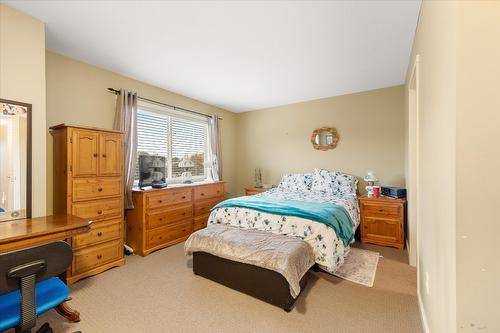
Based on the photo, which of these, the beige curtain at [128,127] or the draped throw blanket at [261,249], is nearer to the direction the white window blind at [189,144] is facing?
the draped throw blanket

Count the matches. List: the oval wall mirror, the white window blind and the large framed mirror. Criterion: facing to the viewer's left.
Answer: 0

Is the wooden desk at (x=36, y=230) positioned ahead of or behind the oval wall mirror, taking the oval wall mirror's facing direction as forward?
ahead

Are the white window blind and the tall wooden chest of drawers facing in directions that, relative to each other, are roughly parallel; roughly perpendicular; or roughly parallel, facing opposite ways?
roughly parallel

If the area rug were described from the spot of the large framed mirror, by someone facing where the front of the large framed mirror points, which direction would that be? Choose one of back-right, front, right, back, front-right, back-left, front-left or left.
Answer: front

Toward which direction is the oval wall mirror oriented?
toward the camera

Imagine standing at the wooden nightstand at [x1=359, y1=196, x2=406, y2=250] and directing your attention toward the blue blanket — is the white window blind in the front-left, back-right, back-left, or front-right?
front-right

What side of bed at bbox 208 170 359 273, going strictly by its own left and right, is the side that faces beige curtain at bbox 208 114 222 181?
right

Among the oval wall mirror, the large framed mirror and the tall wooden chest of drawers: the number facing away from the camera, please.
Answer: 0

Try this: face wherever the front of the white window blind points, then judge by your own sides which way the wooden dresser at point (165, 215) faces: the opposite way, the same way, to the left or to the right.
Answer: the same way

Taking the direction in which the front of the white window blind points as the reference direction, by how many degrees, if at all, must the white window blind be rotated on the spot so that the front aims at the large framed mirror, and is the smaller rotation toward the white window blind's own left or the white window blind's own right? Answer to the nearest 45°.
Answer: approximately 90° to the white window blind's own right

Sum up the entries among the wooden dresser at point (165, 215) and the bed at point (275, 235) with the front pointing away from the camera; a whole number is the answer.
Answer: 0

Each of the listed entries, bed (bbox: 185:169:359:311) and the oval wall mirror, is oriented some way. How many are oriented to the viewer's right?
0

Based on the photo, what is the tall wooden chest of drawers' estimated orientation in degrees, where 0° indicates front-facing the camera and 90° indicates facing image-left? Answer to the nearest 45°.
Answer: approximately 315°

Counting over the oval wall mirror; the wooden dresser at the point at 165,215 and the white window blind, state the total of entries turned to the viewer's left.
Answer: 0

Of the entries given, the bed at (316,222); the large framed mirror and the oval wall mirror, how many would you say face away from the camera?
0
